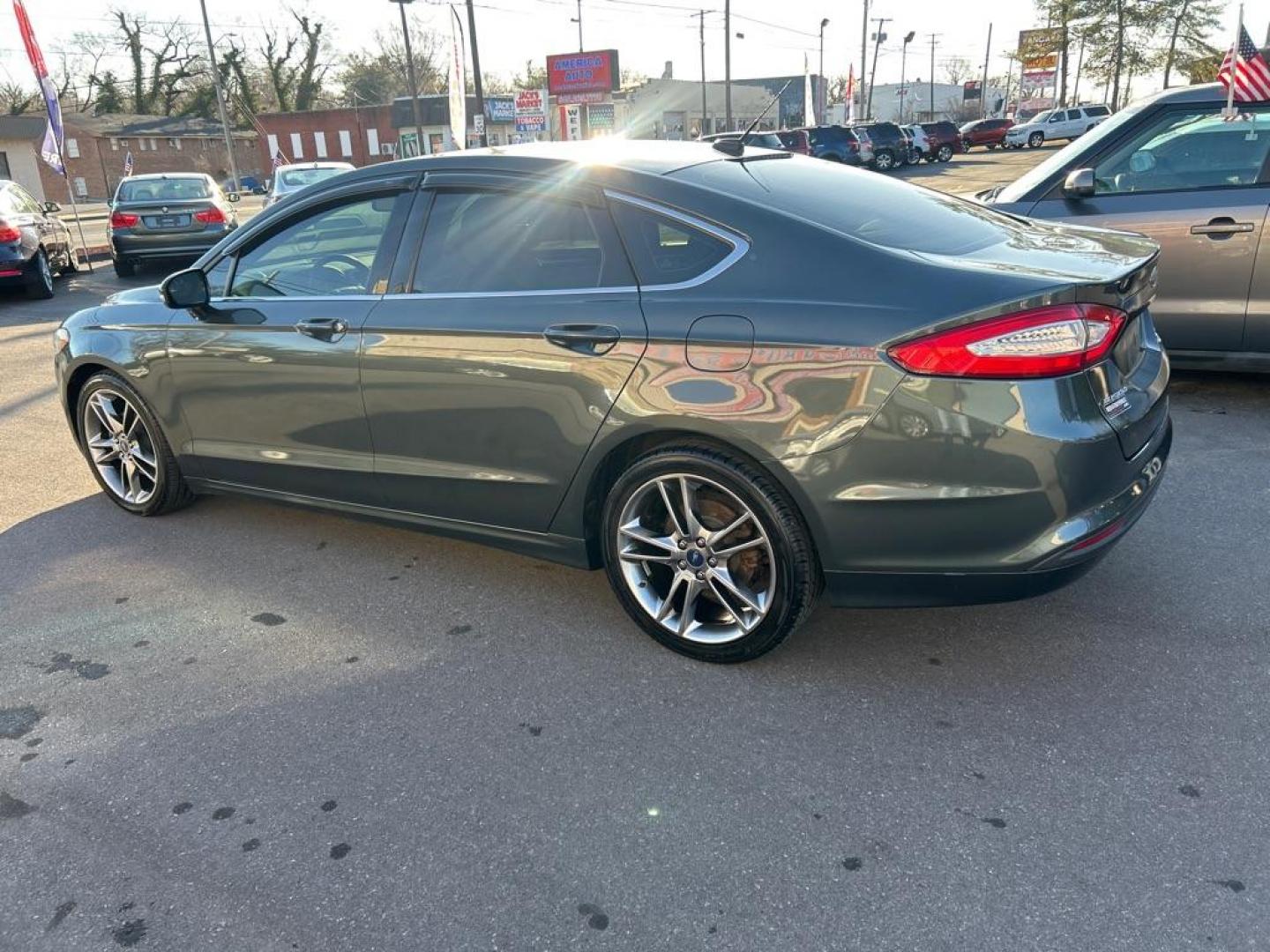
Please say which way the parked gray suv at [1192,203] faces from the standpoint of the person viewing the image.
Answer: facing to the left of the viewer

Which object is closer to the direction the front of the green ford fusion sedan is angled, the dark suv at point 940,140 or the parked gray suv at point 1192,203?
the dark suv

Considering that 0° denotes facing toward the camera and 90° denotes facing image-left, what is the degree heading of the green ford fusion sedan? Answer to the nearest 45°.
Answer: approximately 135°

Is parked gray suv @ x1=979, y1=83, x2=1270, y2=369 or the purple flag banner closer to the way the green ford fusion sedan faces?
the purple flag banner

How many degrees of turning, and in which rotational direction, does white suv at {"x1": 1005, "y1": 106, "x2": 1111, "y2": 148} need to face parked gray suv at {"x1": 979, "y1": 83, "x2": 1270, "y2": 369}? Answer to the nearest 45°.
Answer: approximately 45° to its left

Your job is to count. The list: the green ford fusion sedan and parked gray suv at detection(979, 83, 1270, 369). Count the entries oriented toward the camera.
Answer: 0

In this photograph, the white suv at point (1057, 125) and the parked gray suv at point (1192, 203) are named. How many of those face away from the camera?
0

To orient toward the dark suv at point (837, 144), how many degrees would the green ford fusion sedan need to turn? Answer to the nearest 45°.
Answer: approximately 45° to its right

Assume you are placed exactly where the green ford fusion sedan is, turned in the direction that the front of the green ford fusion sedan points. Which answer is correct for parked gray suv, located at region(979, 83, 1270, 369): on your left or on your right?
on your right

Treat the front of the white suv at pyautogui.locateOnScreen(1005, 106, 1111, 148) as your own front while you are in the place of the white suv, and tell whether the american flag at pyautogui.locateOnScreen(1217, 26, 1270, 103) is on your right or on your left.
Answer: on your left

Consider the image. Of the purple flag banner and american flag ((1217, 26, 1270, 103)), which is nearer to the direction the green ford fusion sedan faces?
the purple flag banner

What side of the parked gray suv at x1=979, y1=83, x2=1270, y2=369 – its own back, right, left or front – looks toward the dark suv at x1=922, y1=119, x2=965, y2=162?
right

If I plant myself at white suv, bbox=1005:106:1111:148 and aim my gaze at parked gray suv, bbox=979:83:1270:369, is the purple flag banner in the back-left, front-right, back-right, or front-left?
front-right

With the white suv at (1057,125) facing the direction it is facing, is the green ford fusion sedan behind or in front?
in front

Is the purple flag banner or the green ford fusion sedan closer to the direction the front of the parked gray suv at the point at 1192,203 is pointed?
the purple flag banner

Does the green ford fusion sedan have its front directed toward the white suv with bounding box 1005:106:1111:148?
no

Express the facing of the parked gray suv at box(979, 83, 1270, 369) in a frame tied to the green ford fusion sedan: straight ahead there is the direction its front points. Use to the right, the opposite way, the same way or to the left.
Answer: the same way

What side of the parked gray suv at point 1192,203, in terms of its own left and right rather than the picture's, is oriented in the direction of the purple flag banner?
front
